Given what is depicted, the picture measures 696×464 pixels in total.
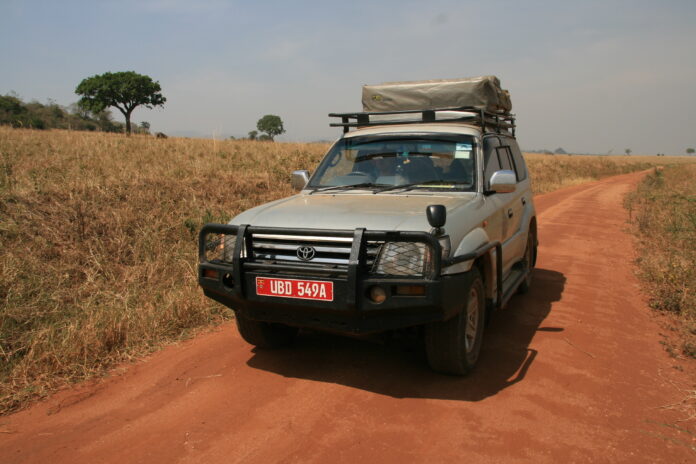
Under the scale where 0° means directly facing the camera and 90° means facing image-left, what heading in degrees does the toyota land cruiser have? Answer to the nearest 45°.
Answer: approximately 45°

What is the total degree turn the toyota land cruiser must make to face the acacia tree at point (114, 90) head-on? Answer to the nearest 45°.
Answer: approximately 90° to its right
